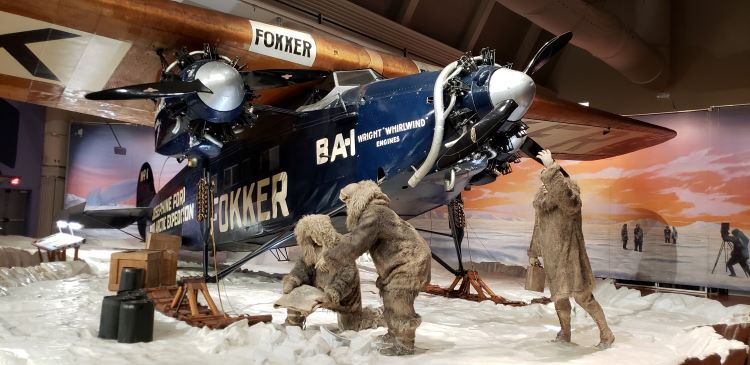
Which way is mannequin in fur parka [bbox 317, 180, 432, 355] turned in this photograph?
to the viewer's left

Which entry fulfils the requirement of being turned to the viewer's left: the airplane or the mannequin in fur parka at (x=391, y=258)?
the mannequin in fur parka

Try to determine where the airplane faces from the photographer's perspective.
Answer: facing the viewer and to the right of the viewer

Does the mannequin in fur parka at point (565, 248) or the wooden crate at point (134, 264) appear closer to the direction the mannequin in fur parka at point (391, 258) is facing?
the wooden crate

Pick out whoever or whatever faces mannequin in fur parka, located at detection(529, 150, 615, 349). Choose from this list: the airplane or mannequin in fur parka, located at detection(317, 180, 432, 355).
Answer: the airplane

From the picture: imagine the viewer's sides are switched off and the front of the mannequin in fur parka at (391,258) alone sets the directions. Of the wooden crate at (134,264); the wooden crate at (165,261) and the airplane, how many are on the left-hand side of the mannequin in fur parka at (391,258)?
0

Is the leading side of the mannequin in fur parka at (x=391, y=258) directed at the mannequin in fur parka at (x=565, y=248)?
no

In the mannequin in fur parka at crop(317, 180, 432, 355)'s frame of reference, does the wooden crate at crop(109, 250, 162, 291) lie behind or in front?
in front

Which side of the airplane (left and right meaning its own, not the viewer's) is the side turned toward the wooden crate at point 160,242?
back

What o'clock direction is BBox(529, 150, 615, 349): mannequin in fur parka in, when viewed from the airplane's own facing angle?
The mannequin in fur parka is roughly at 12 o'clock from the airplane.

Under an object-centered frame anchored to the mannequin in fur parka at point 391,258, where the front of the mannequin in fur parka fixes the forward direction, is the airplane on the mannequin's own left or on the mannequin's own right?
on the mannequin's own right

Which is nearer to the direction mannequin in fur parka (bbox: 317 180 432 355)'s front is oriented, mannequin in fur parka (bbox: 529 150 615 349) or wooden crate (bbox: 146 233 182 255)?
the wooden crate

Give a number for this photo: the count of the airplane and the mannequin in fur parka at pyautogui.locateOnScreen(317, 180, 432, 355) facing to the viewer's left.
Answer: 1
